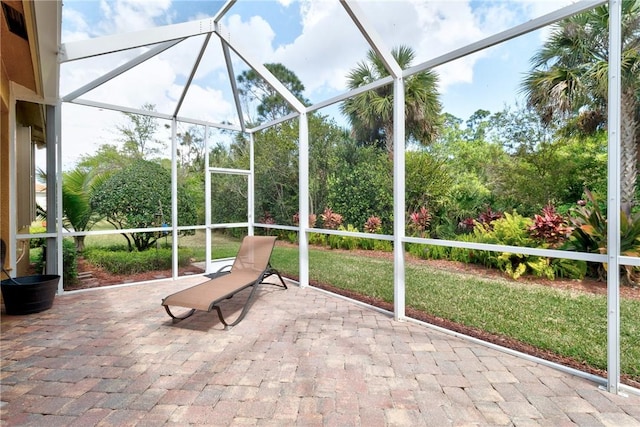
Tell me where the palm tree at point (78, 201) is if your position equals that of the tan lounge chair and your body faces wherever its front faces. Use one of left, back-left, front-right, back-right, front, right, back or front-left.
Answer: right

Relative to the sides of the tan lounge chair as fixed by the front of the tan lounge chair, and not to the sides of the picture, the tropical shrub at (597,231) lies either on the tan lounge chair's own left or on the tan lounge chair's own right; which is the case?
on the tan lounge chair's own left

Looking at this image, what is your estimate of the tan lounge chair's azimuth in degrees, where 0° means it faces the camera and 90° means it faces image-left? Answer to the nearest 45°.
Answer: approximately 45°

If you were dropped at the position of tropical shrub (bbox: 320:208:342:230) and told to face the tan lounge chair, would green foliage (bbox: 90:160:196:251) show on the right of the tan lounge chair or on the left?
right

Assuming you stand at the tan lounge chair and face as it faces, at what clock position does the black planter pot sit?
The black planter pot is roughly at 2 o'clock from the tan lounge chair.

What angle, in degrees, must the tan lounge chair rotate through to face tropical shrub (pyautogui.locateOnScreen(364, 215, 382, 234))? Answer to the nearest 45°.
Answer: approximately 135° to its left
